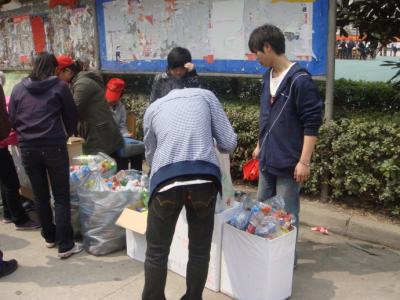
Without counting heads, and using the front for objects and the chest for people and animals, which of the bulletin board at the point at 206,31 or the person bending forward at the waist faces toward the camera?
the bulletin board

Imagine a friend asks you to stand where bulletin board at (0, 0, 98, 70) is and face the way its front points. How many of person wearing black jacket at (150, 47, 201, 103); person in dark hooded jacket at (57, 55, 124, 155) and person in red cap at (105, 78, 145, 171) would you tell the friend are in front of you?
3

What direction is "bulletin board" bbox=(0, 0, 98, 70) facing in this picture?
toward the camera

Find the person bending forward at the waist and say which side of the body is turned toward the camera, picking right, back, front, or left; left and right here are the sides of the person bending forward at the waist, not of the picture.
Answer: back

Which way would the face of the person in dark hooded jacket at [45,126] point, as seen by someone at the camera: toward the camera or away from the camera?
away from the camera

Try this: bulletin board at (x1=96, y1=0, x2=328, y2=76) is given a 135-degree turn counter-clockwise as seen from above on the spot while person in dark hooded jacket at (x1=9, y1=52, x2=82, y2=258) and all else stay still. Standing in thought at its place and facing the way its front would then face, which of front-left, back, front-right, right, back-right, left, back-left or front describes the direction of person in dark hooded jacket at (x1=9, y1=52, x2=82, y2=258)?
back

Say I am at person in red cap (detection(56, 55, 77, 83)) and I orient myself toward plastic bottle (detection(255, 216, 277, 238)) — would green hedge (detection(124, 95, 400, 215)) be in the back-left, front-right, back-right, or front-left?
front-left

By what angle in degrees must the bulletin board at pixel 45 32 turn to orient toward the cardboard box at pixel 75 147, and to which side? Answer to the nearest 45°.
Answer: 0° — it already faces it

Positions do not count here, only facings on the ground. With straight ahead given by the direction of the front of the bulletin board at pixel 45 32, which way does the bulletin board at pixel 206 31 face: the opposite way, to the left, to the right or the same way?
the same way
